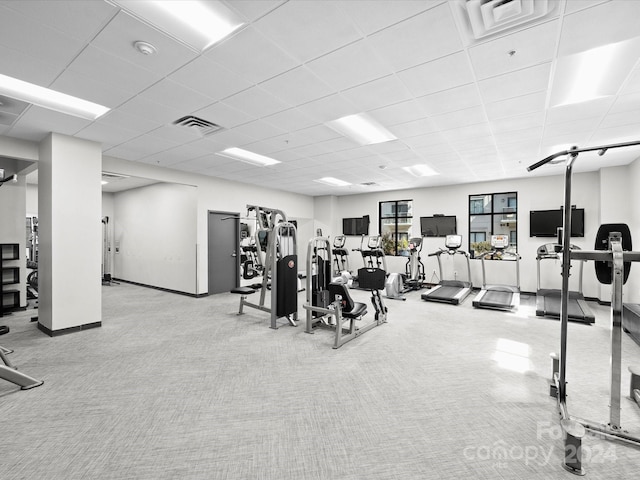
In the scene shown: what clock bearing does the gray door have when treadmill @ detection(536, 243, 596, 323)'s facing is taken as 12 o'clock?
The gray door is roughly at 8 o'clock from the treadmill.

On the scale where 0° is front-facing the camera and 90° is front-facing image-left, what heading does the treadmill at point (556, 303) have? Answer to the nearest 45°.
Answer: approximately 180°

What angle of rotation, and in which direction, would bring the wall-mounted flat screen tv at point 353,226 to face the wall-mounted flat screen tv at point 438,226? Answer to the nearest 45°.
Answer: approximately 90° to its left

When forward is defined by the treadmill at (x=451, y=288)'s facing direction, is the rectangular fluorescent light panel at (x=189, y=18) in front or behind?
behind

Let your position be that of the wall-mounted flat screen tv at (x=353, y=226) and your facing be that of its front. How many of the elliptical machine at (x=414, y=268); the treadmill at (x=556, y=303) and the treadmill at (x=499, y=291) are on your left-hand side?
3

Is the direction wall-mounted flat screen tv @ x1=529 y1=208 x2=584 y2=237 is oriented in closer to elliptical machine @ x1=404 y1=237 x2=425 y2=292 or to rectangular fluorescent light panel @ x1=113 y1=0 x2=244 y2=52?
the rectangular fluorescent light panel

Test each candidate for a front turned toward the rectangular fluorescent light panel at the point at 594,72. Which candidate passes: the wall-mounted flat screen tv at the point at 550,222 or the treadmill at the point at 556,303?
the wall-mounted flat screen tv

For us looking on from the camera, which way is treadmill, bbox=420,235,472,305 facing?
facing away from the viewer and to the right of the viewer

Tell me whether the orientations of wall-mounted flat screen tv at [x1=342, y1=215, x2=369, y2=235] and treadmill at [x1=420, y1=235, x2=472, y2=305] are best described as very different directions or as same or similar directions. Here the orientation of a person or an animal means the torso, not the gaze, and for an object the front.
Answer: very different directions

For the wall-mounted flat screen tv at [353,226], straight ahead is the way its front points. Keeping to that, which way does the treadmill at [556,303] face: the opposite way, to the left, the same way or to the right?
the opposite way

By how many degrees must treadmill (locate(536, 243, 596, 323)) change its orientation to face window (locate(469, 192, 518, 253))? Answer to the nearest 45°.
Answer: approximately 45° to its left

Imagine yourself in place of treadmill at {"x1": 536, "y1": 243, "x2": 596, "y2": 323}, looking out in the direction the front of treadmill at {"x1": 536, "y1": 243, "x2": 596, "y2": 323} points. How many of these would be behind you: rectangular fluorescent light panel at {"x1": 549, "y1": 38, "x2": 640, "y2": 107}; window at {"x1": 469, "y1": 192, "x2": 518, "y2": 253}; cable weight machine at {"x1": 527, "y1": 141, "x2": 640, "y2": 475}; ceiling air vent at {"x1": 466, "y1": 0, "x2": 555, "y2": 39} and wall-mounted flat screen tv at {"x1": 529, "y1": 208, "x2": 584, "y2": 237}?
3

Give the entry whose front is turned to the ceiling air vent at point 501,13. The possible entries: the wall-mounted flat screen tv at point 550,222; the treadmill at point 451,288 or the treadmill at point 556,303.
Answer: the wall-mounted flat screen tv

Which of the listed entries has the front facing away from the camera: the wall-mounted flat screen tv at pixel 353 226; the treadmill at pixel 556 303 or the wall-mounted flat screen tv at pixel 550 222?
the treadmill
